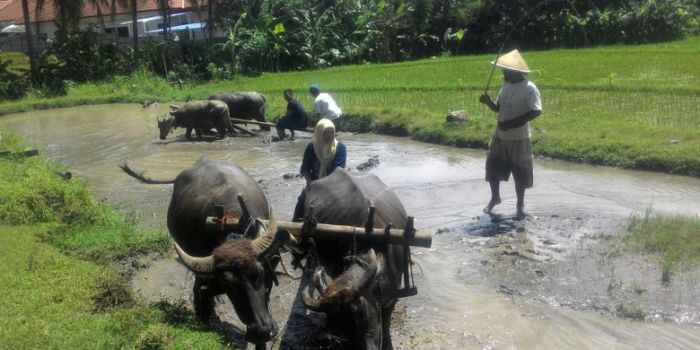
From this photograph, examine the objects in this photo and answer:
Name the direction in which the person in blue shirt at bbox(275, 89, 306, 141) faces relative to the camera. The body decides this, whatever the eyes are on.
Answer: to the viewer's left

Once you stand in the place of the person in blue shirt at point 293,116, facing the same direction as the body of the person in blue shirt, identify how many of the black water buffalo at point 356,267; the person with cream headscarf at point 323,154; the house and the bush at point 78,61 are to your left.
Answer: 2

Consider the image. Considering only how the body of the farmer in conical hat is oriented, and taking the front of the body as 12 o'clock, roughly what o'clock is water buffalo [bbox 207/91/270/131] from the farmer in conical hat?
The water buffalo is roughly at 3 o'clock from the farmer in conical hat.

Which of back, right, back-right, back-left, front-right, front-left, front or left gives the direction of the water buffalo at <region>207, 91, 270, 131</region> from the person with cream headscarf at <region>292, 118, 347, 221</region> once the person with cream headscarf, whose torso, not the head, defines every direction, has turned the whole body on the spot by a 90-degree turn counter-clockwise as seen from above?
left

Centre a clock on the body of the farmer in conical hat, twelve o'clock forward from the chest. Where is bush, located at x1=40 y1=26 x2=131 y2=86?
The bush is roughly at 3 o'clock from the farmer in conical hat.

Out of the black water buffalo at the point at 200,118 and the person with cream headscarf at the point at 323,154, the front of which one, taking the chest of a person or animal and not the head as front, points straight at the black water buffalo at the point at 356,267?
the person with cream headscarf

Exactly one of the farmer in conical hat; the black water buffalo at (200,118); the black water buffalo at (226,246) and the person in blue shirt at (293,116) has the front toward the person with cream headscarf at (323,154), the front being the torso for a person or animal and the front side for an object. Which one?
the farmer in conical hat

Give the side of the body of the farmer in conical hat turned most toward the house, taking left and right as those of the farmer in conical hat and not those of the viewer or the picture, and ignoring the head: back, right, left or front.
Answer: right

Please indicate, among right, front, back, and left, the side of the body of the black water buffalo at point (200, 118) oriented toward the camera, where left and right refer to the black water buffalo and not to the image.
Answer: left

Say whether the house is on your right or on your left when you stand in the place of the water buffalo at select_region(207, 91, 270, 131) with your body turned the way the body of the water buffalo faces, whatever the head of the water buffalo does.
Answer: on your right

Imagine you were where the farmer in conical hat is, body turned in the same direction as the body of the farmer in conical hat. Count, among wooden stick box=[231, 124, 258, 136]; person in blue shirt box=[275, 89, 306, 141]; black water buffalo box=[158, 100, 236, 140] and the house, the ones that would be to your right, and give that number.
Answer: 4

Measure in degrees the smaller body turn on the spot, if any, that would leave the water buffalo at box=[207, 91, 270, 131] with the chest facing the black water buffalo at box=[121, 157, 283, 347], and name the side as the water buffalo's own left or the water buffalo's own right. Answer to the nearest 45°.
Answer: approximately 90° to the water buffalo's own left

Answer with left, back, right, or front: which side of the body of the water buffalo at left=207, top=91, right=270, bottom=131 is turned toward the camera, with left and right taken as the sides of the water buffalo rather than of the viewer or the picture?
left
